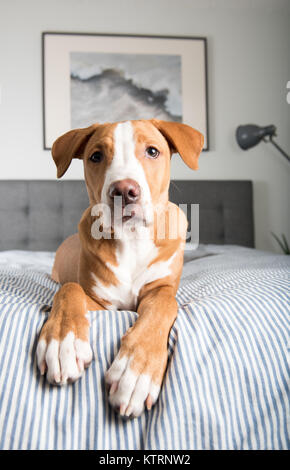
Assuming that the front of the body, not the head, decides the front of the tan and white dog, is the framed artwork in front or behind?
behind

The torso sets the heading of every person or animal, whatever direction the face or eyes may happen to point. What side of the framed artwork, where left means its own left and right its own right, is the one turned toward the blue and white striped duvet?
front

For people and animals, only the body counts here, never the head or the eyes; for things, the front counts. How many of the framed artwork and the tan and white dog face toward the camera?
2

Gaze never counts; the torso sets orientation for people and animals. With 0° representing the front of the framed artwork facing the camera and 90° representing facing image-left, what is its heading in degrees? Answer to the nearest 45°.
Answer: approximately 0°

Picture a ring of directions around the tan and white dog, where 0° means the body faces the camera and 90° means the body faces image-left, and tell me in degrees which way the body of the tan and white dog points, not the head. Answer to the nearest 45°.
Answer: approximately 0°

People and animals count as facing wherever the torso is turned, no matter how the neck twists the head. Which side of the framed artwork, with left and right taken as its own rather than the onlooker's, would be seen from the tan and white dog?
front
